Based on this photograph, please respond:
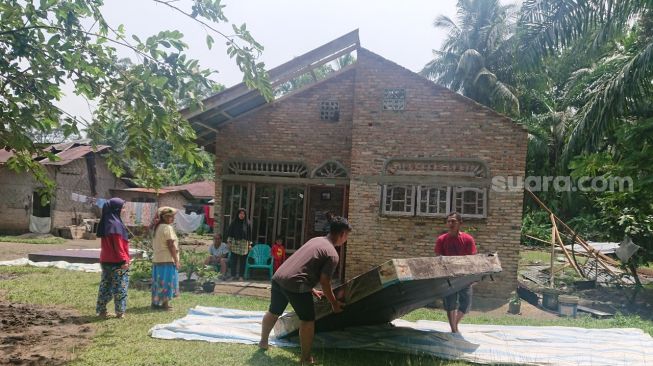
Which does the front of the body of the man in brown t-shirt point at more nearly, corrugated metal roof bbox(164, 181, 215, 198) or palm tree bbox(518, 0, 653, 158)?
the palm tree

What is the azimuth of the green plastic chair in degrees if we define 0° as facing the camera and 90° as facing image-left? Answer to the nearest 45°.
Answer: approximately 0°

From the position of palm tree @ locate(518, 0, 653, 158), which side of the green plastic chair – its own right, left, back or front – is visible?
left

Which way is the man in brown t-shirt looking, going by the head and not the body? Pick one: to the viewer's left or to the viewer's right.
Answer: to the viewer's right

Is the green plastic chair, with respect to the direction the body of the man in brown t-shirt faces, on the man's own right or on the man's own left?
on the man's own left

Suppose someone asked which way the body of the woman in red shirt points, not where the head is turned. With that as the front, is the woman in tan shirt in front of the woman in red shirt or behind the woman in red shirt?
in front

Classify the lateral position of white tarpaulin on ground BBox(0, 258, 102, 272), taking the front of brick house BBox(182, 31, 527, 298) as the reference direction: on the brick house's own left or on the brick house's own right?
on the brick house's own right
